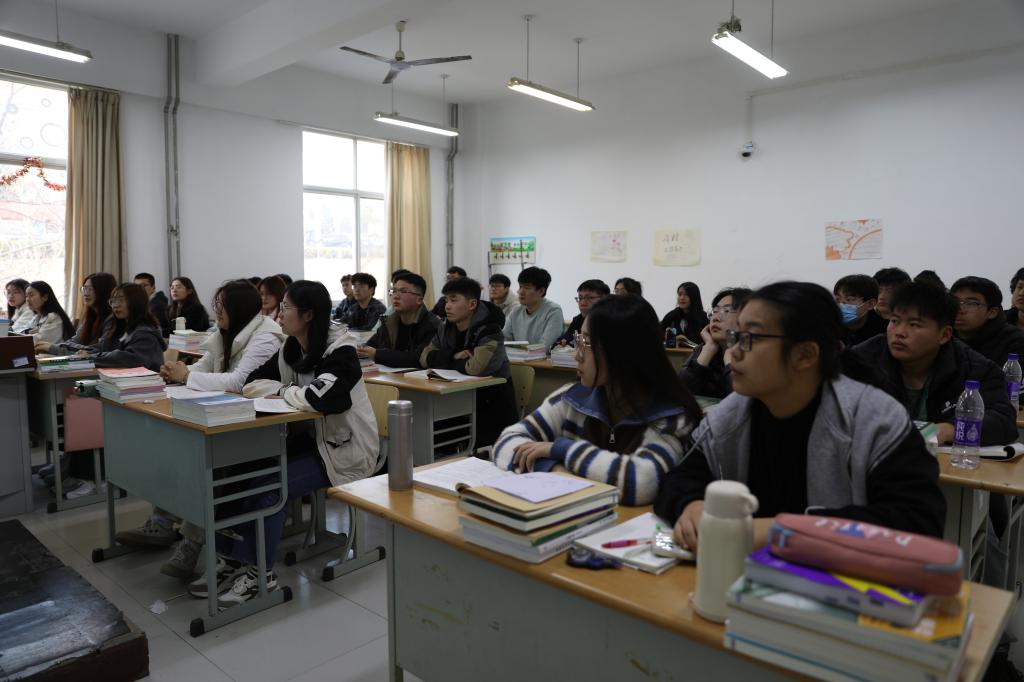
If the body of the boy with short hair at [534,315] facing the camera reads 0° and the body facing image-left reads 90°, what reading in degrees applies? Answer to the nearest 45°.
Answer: approximately 45°

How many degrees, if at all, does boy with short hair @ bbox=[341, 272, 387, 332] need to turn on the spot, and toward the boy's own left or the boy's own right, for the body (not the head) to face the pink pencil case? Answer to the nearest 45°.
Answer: approximately 45° to the boy's own left

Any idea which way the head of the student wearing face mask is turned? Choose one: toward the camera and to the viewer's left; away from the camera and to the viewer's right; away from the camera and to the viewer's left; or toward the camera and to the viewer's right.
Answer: toward the camera and to the viewer's left

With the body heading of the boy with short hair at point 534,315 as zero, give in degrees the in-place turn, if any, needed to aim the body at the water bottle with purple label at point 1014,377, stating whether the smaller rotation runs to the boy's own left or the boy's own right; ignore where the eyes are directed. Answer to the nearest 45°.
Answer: approximately 90° to the boy's own left

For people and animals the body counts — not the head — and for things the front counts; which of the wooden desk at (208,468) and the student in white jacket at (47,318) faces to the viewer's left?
the student in white jacket

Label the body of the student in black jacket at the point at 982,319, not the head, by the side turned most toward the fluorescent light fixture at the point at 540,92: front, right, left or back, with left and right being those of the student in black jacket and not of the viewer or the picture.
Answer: right

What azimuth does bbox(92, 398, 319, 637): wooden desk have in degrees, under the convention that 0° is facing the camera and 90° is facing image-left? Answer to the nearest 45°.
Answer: approximately 225°

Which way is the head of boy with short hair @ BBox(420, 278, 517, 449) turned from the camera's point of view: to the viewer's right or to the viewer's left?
to the viewer's left

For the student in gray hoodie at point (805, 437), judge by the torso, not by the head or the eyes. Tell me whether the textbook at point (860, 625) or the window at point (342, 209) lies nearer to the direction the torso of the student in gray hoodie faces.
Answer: the textbook
